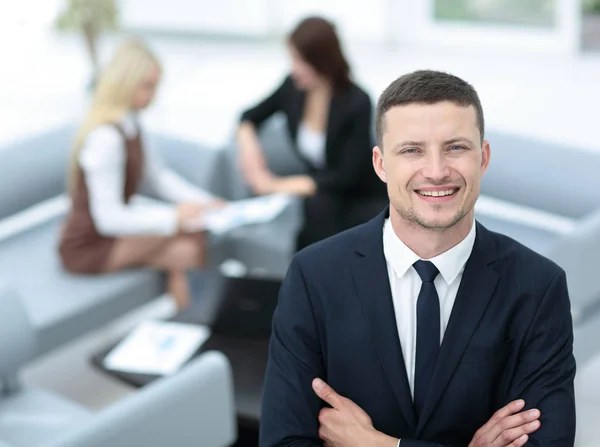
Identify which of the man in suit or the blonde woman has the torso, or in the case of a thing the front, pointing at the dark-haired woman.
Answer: the blonde woman

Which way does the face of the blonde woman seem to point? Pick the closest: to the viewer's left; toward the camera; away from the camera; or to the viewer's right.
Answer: to the viewer's right

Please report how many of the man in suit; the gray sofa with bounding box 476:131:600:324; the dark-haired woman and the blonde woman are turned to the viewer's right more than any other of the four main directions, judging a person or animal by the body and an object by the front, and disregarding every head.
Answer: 1

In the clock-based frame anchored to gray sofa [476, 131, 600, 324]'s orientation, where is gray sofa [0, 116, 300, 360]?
gray sofa [0, 116, 300, 360] is roughly at 1 o'clock from gray sofa [476, 131, 600, 324].

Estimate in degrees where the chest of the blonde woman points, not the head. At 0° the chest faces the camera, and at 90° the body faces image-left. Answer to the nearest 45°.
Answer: approximately 270°

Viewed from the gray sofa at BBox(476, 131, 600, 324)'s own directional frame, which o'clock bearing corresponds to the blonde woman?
The blonde woman is roughly at 1 o'clock from the gray sofa.

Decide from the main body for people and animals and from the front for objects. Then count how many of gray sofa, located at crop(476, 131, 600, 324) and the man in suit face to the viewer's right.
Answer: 0

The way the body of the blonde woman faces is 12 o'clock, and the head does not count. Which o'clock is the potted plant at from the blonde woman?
The potted plant is roughly at 9 o'clock from the blonde woman.

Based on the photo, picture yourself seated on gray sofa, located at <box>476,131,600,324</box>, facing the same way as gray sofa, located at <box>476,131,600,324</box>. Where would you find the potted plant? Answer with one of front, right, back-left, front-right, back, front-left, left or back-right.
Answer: right

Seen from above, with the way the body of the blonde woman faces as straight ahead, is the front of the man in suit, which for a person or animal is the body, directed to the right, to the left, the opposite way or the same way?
to the right

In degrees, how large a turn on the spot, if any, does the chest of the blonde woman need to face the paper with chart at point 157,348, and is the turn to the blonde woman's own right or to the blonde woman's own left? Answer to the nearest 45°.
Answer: approximately 90° to the blonde woman's own right

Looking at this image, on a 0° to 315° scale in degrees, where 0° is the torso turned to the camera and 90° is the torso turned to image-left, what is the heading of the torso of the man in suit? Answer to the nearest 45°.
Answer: approximately 0°

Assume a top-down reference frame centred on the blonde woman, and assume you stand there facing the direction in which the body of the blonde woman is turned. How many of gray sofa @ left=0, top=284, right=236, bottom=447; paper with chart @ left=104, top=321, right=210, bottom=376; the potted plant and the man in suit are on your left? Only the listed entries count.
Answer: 1

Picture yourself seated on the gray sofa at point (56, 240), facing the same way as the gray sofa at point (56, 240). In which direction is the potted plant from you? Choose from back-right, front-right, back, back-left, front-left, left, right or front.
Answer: back-left

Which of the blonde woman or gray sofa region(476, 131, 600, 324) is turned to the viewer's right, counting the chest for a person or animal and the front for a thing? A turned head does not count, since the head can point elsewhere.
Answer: the blonde woman

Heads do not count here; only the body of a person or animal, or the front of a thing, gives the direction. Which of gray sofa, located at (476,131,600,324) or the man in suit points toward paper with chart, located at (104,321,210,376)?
the gray sofa

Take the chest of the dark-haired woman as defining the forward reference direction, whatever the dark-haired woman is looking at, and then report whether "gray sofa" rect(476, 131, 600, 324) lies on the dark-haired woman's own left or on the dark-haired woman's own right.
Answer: on the dark-haired woman's own left
